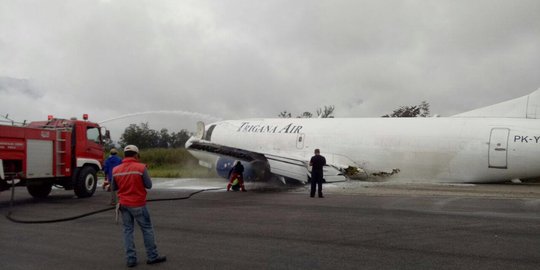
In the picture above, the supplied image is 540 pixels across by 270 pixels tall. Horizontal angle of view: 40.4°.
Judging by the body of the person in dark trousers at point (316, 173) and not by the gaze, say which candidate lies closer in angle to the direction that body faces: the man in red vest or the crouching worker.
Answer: the crouching worker

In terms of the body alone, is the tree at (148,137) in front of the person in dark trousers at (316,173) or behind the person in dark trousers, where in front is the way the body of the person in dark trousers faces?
in front

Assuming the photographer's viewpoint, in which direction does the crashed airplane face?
facing away from the viewer and to the left of the viewer

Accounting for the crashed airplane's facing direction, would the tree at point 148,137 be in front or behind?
in front

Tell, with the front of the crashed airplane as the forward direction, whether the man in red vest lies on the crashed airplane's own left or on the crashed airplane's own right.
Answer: on the crashed airplane's own left

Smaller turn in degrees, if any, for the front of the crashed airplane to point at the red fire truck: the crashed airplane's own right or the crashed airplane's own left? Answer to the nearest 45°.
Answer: approximately 90° to the crashed airplane's own left

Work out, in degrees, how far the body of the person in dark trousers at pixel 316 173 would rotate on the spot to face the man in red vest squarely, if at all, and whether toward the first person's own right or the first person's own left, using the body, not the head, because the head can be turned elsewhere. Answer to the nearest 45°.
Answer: approximately 180°

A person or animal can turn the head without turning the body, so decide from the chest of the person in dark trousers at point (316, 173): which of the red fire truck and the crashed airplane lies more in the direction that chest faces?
the crashed airplane

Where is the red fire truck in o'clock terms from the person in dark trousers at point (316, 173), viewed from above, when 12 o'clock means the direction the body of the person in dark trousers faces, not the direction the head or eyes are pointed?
The red fire truck is roughly at 9 o'clock from the person in dark trousers.

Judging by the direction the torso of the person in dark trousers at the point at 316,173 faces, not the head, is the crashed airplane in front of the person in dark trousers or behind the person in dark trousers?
in front

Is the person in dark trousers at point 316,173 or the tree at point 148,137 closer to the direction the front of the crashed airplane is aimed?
the tree

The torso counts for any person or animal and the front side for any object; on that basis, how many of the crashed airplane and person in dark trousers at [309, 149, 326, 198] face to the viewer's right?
0

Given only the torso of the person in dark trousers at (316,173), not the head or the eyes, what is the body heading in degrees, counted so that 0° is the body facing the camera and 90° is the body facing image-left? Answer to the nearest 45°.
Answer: approximately 180°
